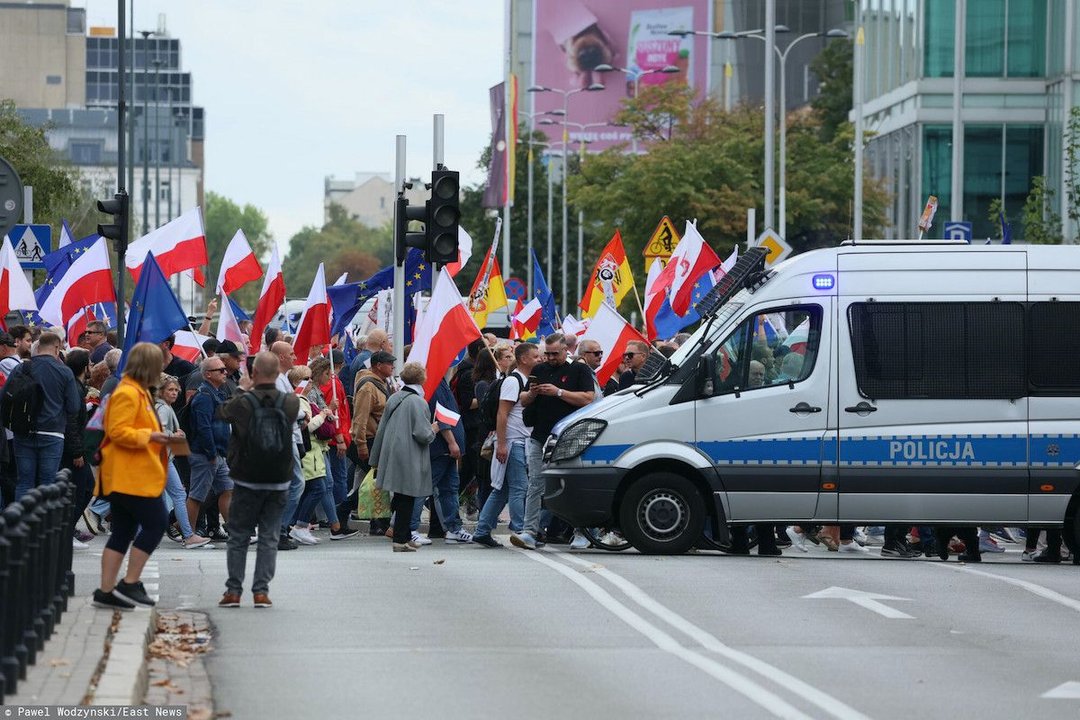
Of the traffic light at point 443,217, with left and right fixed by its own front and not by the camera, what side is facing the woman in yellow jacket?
front

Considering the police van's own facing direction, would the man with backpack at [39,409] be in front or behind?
in front

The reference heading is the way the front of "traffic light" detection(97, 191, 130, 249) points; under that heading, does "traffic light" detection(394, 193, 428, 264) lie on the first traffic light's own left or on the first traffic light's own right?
on the first traffic light's own left

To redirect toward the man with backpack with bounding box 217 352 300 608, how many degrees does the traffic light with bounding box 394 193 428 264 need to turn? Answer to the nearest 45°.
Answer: approximately 90° to its right

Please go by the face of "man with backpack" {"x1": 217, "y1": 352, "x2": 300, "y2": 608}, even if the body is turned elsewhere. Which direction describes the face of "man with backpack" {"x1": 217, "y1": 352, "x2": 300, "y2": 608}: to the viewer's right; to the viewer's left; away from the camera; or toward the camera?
away from the camera
